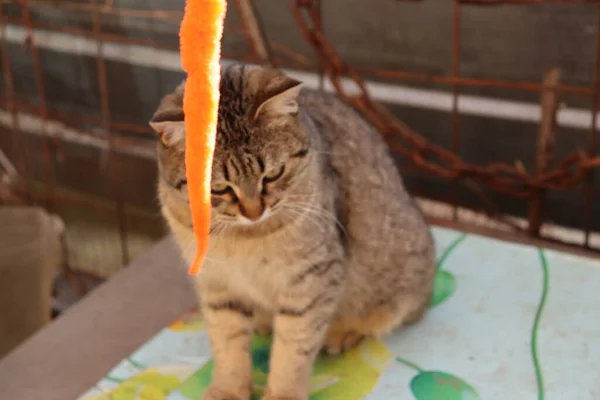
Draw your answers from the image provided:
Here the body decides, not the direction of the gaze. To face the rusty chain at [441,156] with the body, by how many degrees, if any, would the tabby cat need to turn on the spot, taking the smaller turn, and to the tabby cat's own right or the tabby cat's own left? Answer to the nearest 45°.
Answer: approximately 180°

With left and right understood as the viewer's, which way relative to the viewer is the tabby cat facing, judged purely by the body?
facing the viewer and to the left of the viewer

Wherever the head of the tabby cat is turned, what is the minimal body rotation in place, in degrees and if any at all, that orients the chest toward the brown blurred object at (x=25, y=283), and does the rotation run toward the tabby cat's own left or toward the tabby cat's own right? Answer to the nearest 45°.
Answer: approximately 90° to the tabby cat's own right

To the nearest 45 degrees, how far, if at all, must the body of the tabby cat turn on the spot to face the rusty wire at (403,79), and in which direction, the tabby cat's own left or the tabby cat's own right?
approximately 135° to the tabby cat's own right
